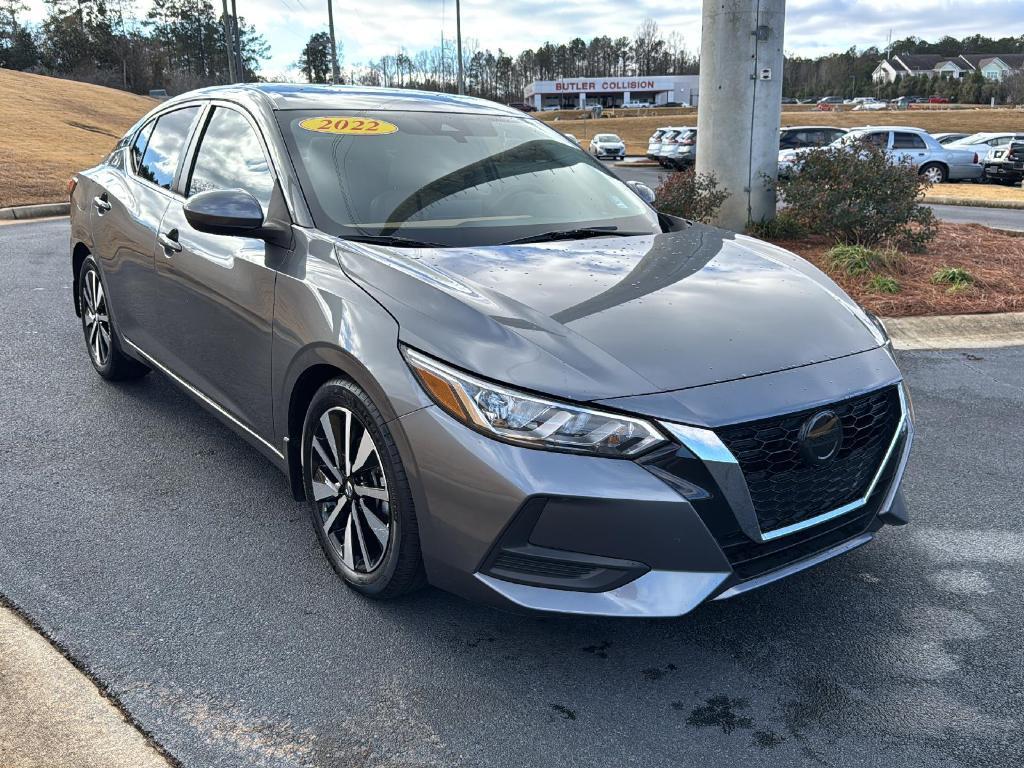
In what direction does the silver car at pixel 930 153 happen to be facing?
to the viewer's left

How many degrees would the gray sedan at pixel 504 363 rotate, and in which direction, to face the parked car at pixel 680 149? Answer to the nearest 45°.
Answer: approximately 135° to its left

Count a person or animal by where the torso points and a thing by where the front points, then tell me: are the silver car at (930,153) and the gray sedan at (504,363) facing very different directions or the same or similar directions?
very different directions

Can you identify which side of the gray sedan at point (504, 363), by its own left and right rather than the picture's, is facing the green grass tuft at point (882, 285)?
left

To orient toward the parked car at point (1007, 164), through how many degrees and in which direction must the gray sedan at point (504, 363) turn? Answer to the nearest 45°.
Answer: approximately 90° to its left

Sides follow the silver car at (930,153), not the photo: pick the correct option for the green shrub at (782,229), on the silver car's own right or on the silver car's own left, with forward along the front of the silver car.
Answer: on the silver car's own left

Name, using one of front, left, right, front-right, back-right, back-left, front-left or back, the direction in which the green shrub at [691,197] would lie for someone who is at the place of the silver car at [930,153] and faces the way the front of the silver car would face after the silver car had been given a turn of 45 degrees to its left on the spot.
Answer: front-left

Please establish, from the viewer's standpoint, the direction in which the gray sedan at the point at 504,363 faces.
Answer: facing the viewer and to the right of the viewer

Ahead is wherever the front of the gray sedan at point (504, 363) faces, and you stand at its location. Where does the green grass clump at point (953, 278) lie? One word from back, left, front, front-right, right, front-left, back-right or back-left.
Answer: left

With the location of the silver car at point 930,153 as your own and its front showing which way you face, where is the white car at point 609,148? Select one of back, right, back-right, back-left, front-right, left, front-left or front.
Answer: front-right

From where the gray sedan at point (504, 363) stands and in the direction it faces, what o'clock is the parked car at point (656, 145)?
The parked car is roughly at 8 o'clock from the gray sedan.

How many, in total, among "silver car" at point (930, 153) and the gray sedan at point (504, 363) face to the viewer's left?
1
